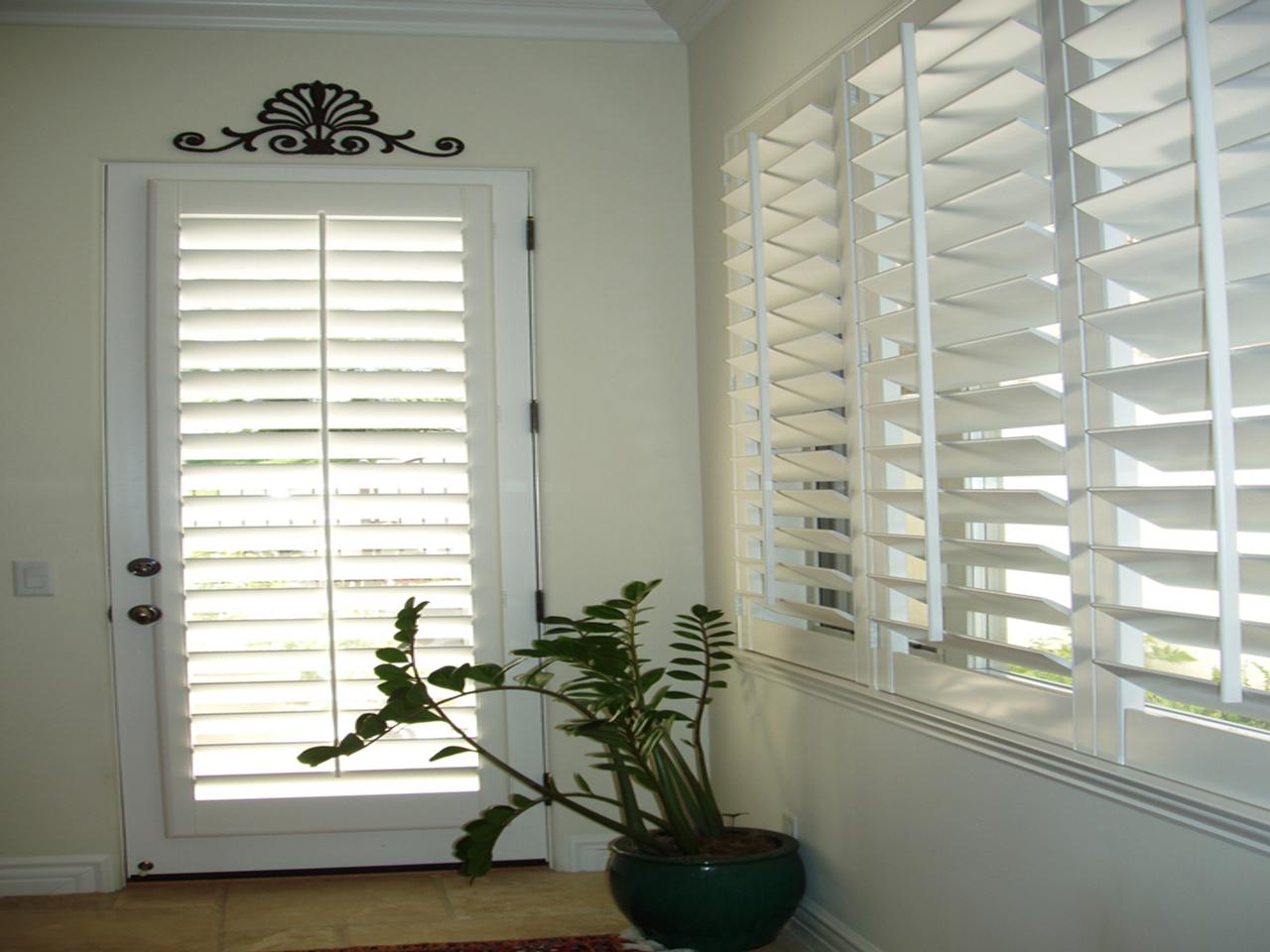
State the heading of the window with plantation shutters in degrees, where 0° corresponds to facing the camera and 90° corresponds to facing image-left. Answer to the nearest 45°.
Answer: approximately 45°

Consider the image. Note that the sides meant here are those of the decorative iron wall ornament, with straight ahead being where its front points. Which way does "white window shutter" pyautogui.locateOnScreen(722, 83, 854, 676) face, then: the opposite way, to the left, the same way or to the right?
to the right

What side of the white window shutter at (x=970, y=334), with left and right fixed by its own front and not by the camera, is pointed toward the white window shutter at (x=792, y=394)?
right

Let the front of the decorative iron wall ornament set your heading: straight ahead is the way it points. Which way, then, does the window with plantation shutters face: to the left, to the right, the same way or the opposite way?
to the right

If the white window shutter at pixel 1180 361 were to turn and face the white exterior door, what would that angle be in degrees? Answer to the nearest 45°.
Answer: approximately 45° to its right

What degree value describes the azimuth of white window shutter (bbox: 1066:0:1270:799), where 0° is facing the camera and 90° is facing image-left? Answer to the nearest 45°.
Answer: approximately 45°

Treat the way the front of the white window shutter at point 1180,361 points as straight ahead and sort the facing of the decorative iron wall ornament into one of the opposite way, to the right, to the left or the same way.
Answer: to the left

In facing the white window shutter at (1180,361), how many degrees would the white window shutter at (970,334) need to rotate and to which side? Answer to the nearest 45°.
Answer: approximately 90° to its left

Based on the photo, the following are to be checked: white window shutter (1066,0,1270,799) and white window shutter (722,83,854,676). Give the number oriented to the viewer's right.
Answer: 0
